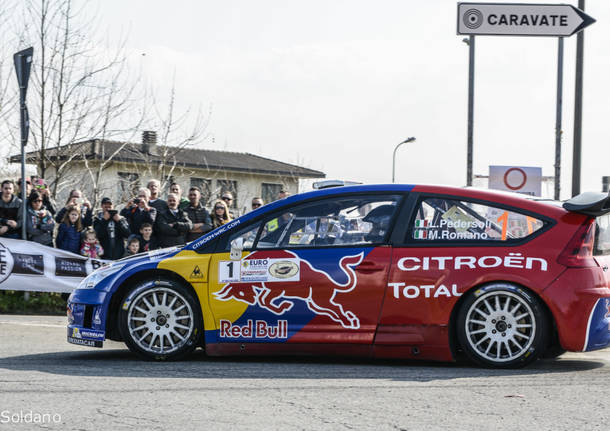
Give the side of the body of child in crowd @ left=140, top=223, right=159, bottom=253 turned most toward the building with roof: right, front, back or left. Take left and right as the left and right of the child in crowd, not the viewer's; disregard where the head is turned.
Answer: back

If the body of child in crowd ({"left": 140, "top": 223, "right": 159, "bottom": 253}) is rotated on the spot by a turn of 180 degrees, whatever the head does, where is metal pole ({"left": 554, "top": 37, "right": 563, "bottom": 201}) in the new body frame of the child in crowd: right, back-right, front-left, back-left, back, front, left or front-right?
right

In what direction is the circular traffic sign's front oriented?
toward the camera

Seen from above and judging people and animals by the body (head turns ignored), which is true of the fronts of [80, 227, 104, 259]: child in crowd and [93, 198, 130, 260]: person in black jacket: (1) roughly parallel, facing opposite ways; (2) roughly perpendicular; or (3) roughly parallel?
roughly parallel

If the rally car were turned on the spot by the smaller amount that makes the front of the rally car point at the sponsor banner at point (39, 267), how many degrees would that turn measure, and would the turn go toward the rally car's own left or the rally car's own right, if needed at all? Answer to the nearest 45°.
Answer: approximately 45° to the rally car's own right

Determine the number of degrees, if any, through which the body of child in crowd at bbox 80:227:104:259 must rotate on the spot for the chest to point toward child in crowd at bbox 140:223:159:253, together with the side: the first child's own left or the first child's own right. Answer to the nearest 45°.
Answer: approximately 45° to the first child's own left

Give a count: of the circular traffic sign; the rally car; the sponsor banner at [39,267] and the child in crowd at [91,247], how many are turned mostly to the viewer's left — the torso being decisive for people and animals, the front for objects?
1

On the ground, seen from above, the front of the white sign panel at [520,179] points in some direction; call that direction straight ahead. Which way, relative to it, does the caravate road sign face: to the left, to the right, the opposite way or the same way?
the same way

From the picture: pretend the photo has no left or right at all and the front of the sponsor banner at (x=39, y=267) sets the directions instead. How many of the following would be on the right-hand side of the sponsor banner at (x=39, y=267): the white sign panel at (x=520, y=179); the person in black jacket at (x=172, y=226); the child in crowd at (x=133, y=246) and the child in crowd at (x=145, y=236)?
0

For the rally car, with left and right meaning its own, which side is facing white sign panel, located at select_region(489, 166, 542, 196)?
right

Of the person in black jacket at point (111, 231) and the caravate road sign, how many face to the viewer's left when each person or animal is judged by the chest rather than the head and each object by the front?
0

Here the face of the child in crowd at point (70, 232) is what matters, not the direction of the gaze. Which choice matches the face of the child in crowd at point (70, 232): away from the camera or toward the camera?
toward the camera

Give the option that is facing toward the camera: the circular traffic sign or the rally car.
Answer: the circular traffic sign

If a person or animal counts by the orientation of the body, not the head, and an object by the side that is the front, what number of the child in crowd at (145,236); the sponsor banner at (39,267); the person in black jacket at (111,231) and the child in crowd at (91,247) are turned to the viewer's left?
0

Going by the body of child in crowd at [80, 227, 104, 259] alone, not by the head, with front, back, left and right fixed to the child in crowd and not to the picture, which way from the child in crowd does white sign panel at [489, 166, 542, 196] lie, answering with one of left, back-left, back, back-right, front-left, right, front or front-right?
left

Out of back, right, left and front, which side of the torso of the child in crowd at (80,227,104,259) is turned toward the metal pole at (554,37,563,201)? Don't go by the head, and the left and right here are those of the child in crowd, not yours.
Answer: left

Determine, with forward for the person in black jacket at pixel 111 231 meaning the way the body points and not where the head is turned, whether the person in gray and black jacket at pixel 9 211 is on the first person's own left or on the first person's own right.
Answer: on the first person's own right

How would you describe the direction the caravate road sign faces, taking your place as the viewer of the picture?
facing the viewer

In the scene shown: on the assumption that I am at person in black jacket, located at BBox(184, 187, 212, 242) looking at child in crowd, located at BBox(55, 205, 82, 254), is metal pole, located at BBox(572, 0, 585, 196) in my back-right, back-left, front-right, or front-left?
back-right
